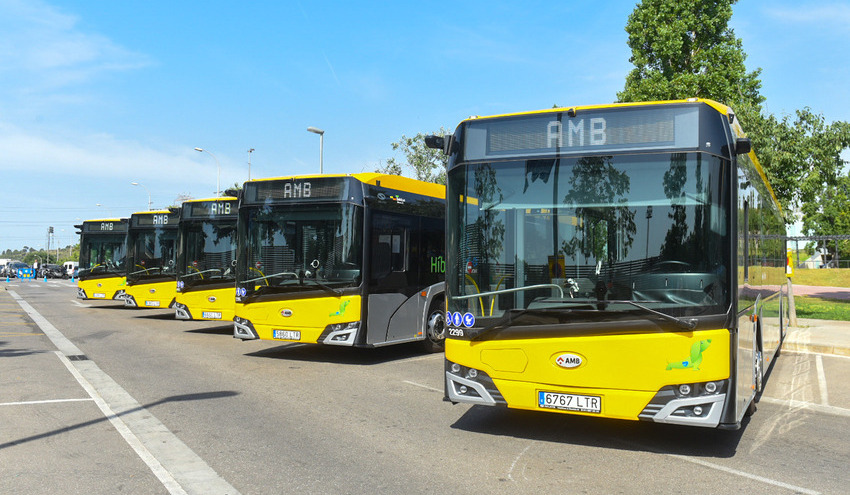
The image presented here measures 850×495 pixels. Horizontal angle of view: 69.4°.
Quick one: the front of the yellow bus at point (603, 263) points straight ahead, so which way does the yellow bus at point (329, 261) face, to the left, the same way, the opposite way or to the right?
the same way

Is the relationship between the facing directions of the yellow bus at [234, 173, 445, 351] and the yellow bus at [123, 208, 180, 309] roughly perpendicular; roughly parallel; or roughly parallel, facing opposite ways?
roughly parallel

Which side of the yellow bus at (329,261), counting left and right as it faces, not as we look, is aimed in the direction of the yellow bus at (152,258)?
right

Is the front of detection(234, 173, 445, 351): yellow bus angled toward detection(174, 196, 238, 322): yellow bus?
no

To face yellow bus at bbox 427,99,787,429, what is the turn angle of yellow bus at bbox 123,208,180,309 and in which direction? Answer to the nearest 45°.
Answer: approximately 45° to its left

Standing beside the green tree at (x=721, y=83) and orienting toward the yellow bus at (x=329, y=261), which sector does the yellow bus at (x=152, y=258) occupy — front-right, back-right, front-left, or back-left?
front-right

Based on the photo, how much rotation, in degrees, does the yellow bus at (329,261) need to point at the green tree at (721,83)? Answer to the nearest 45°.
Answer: approximately 180°

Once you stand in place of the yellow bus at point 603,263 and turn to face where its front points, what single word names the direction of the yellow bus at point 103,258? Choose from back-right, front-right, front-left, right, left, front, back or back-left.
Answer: back-right

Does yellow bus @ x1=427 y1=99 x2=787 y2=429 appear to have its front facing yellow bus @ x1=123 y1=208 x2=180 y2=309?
no

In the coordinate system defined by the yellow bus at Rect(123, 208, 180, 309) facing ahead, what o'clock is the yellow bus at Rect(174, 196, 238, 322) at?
the yellow bus at Rect(174, 196, 238, 322) is roughly at 10 o'clock from the yellow bus at Rect(123, 208, 180, 309).

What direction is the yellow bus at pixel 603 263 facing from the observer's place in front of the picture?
facing the viewer

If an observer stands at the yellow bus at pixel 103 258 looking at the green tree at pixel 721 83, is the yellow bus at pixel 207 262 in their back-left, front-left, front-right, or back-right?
front-right

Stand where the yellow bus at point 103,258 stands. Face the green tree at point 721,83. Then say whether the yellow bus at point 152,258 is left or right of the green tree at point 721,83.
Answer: right

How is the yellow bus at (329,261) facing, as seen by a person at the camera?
facing the viewer and to the left of the viewer

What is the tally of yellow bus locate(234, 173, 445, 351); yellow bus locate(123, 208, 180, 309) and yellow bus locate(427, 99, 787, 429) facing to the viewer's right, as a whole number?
0

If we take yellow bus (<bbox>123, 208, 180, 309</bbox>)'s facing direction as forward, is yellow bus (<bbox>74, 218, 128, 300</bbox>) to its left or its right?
on its right

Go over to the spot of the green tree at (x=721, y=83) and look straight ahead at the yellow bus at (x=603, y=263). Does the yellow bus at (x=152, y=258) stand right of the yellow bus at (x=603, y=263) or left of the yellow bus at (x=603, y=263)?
right

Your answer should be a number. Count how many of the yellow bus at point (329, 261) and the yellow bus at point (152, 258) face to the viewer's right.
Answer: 0

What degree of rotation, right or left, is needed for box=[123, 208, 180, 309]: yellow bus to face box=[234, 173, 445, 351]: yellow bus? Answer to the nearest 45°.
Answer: approximately 45° to its left

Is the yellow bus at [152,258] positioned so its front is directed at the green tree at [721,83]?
no

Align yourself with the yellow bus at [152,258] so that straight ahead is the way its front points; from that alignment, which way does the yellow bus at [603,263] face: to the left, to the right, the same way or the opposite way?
the same way
